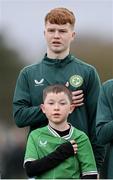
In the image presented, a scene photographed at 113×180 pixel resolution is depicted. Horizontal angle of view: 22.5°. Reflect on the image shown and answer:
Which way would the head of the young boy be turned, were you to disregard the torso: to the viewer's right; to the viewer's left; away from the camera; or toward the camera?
toward the camera

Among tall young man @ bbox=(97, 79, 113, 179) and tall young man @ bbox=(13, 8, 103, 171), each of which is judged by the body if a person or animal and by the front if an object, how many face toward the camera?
2

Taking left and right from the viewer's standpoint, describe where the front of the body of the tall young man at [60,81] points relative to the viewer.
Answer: facing the viewer

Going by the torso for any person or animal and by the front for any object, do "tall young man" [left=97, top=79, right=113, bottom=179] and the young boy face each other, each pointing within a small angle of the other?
no

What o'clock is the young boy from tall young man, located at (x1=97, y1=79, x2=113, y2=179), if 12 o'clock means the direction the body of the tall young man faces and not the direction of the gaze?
The young boy is roughly at 2 o'clock from the tall young man.

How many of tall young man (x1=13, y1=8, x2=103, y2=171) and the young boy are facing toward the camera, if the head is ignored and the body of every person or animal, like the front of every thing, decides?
2

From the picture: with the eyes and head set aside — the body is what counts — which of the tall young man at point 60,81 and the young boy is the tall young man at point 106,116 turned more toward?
the young boy

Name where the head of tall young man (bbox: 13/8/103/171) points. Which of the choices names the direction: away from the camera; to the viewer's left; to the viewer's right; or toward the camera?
toward the camera

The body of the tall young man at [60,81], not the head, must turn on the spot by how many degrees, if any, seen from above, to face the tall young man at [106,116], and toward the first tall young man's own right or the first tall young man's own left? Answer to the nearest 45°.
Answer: approximately 45° to the first tall young man's own left

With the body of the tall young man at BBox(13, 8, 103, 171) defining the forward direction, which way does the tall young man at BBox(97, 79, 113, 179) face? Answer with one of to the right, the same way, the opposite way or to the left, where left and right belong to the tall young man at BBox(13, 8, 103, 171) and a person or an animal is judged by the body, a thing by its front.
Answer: the same way

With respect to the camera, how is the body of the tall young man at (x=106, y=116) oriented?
toward the camera

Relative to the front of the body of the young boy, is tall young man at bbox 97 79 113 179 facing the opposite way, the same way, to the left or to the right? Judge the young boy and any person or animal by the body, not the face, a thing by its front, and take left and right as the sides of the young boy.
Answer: the same way

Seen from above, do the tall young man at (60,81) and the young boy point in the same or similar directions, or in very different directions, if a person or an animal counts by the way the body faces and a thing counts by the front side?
same or similar directions

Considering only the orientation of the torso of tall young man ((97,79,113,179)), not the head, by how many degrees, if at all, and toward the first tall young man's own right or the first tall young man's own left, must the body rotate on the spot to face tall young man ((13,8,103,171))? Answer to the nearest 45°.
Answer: approximately 135° to the first tall young man's own right

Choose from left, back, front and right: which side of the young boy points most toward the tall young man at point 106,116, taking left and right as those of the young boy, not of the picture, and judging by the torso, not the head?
left
